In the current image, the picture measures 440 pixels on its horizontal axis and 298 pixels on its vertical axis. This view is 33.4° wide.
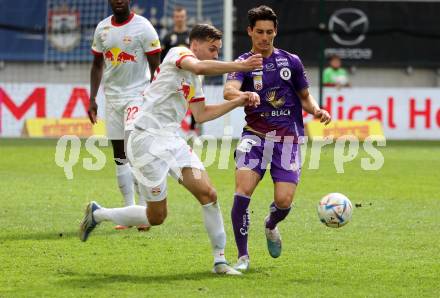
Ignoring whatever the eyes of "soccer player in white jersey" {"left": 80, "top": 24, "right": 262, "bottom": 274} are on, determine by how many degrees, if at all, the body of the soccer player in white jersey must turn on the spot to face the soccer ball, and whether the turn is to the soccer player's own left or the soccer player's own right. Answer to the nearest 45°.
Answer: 0° — they already face it

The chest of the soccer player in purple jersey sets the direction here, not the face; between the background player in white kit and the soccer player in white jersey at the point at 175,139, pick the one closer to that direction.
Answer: the soccer player in white jersey

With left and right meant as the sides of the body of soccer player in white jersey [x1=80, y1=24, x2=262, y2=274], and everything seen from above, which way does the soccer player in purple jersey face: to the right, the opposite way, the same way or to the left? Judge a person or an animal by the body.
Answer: to the right

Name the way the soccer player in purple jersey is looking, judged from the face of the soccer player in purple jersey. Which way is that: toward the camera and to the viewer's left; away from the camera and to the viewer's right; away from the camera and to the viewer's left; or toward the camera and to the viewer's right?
toward the camera and to the viewer's right

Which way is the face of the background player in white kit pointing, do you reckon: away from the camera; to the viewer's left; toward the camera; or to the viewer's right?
toward the camera

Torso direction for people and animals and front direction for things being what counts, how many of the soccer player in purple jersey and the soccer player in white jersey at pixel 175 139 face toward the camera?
1

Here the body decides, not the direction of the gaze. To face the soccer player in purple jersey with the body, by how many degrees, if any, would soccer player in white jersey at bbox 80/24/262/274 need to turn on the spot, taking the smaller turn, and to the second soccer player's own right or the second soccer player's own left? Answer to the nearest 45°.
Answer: approximately 45° to the second soccer player's own left

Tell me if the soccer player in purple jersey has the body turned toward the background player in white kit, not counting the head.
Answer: no

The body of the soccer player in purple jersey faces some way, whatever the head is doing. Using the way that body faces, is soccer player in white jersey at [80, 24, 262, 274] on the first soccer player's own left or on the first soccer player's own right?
on the first soccer player's own right

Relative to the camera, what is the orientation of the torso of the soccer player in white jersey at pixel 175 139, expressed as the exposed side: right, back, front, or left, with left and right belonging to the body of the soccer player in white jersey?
right

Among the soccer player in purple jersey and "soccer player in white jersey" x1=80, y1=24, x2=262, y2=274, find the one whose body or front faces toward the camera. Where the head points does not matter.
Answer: the soccer player in purple jersey

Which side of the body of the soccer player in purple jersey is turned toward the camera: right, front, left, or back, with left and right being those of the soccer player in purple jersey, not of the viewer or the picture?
front
